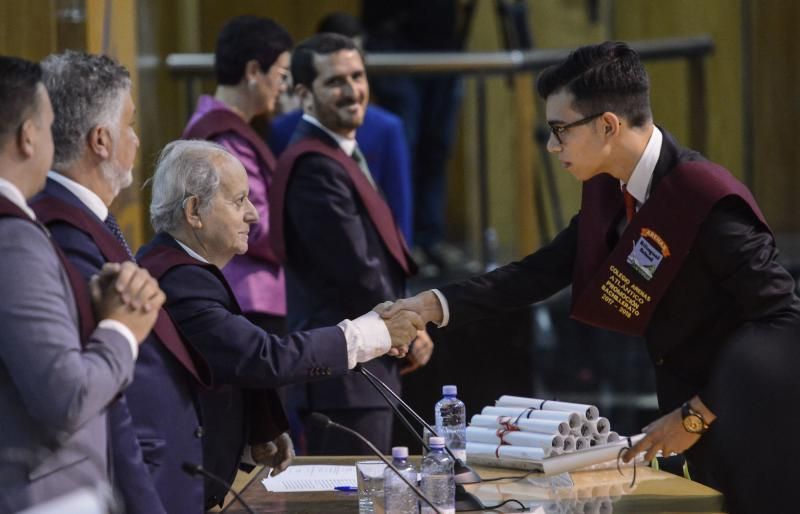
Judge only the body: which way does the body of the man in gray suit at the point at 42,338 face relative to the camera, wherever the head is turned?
to the viewer's right

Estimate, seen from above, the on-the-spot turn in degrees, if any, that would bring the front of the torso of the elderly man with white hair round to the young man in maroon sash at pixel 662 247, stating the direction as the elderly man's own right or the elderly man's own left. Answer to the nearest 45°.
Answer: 0° — they already face them

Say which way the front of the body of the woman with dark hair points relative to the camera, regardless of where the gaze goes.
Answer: to the viewer's right

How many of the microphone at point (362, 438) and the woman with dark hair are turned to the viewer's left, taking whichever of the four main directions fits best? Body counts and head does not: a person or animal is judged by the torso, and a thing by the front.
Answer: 1

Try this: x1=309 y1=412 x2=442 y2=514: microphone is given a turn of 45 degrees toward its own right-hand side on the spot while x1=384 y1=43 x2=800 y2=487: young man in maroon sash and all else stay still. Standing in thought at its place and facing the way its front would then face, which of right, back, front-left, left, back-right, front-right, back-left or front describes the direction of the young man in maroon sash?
right

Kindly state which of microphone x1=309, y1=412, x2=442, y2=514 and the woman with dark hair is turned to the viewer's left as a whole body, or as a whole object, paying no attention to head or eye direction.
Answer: the microphone

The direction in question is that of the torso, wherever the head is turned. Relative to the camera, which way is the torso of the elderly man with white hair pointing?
to the viewer's right

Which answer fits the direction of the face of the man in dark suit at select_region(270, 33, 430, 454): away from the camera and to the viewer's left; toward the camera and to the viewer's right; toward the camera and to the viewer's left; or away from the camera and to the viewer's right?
toward the camera and to the viewer's right

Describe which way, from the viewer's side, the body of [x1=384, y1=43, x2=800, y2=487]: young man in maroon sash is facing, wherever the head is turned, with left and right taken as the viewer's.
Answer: facing the viewer and to the left of the viewer

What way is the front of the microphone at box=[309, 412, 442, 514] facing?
to the viewer's left

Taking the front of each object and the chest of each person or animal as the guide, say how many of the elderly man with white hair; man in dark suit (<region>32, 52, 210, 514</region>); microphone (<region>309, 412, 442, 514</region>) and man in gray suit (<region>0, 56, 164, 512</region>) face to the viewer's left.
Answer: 1

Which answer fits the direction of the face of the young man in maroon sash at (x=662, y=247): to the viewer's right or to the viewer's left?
to the viewer's left
